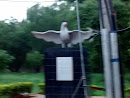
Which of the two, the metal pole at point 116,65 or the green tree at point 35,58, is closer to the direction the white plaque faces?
the metal pole

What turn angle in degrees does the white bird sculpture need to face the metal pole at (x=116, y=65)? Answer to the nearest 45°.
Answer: approximately 45° to its left

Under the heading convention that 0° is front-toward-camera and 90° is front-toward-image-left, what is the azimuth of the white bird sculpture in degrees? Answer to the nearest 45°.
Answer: approximately 0°

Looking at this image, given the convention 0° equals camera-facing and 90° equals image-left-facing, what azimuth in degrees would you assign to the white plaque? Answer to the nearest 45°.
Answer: approximately 0°

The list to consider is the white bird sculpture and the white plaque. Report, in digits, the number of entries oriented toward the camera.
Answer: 2

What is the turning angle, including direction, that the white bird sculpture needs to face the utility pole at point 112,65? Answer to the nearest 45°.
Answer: approximately 45° to its left
